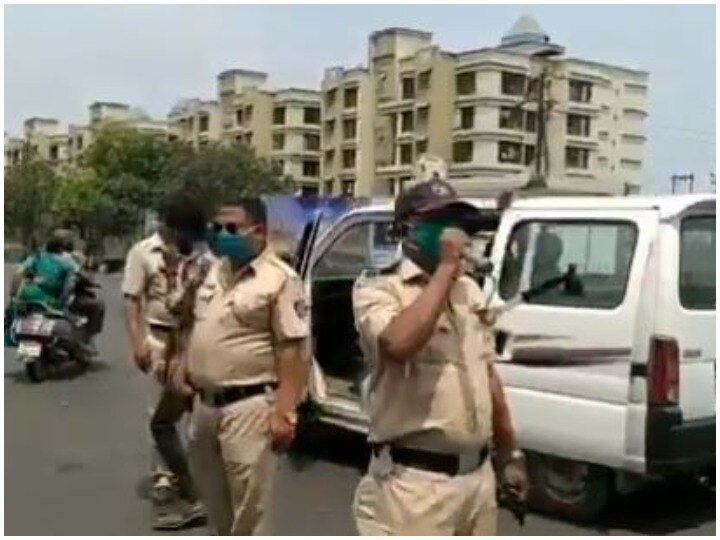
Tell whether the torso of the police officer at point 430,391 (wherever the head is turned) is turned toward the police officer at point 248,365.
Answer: no

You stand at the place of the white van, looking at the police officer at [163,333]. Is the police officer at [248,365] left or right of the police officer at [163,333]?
left

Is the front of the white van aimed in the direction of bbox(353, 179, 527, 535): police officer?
no

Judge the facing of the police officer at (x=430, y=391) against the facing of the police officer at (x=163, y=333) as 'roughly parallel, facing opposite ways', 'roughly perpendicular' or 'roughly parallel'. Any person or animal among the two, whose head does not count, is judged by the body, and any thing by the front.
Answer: roughly parallel

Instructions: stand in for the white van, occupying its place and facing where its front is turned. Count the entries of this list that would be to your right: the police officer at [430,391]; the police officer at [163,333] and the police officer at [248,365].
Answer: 0

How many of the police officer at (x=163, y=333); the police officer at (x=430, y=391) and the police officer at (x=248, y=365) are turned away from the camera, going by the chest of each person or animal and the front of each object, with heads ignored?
0

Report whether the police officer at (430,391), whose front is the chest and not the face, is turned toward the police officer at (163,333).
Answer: no

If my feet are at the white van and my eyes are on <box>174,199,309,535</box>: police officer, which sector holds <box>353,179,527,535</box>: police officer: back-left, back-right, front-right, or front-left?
front-left

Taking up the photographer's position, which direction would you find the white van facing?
facing away from the viewer and to the left of the viewer

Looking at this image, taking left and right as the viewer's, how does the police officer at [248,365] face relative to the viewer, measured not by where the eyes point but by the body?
facing the viewer and to the left of the viewer

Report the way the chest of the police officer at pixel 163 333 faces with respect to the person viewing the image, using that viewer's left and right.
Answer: facing the viewer and to the right of the viewer

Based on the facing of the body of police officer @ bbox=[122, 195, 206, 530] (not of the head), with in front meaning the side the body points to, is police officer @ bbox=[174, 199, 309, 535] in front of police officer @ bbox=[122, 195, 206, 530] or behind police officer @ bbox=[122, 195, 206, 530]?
in front

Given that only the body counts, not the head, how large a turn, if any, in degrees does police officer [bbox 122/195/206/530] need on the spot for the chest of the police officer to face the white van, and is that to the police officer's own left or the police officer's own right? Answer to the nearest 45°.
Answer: approximately 45° to the police officer's own left

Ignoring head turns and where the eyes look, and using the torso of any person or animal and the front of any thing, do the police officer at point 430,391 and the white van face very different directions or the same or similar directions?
very different directions

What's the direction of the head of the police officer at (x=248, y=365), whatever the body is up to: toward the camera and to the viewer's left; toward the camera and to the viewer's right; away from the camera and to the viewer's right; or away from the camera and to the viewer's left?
toward the camera and to the viewer's left
